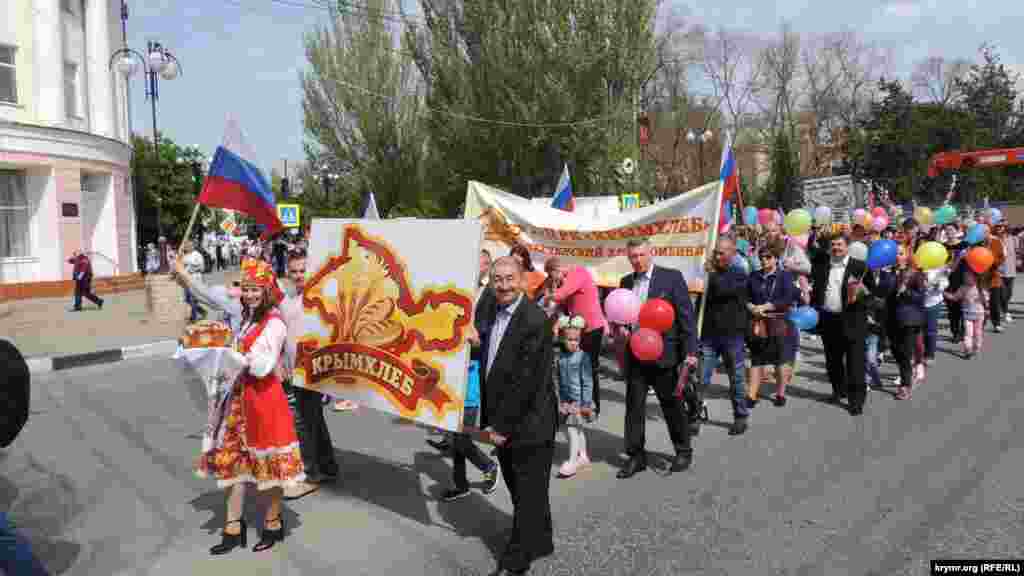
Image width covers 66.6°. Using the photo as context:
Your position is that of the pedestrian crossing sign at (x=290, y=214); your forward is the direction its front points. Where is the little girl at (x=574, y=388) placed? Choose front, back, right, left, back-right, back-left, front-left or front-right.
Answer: front

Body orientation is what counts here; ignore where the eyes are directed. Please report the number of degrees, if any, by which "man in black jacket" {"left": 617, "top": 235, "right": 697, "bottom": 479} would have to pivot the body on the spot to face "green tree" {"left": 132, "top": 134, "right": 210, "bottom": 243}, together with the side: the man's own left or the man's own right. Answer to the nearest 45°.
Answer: approximately 90° to the man's own right

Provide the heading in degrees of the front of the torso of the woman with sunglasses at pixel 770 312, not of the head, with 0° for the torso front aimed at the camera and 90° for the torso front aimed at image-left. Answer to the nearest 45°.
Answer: approximately 45°

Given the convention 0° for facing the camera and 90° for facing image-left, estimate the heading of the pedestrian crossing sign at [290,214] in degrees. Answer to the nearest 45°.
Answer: approximately 0°

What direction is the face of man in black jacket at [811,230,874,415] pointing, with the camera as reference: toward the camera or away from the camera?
toward the camera

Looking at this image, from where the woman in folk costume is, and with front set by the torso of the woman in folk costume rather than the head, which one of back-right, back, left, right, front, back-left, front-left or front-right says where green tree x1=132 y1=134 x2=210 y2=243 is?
back-right

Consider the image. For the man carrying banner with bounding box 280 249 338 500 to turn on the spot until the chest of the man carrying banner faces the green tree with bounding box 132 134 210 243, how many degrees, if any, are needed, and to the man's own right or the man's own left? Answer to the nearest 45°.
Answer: approximately 135° to the man's own right

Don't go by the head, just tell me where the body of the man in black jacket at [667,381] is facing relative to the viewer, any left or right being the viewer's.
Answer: facing the viewer and to the left of the viewer

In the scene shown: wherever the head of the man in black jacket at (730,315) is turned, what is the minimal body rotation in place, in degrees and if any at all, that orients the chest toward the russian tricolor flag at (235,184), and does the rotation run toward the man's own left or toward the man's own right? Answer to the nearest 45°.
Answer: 0° — they already face it

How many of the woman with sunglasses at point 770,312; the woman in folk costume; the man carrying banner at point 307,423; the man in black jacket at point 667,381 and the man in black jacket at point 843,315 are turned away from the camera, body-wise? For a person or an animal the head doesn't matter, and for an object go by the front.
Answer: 0

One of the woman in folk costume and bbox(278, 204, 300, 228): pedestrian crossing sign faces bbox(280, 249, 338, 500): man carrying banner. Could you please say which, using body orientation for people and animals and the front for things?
the pedestrian crossing sign

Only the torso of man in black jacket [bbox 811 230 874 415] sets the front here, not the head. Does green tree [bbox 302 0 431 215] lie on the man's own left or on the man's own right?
on the man's own right

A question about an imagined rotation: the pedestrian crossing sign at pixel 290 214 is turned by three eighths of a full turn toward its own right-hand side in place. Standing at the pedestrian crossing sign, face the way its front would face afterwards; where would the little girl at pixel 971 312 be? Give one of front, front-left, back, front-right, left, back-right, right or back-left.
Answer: back

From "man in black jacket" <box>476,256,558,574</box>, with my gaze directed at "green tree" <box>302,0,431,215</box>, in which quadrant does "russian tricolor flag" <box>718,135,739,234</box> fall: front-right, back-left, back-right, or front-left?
front-right

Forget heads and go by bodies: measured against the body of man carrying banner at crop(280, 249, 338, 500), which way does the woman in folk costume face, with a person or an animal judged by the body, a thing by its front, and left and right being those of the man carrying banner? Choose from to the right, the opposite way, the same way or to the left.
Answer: the same way

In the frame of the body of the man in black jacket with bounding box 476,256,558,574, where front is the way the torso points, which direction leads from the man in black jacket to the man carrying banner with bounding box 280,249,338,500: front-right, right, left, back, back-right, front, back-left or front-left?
right

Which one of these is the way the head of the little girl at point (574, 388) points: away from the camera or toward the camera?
toward the camera

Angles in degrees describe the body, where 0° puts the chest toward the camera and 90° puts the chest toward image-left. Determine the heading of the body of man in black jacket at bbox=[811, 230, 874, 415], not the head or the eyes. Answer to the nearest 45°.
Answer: approximately 45°

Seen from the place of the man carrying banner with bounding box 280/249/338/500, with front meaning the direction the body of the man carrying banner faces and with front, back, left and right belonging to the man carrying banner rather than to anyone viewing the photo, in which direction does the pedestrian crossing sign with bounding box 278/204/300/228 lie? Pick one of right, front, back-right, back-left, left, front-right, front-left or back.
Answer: back-right
